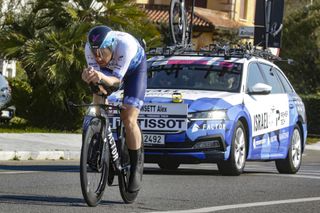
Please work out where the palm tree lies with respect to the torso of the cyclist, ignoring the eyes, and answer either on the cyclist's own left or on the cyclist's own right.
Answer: on the cyclist's own right

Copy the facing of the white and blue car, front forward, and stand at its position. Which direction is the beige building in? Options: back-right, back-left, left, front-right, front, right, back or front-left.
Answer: back-right

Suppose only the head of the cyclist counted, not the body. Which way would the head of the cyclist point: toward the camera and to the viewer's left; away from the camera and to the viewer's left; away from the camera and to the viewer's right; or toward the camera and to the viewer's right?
toward the camera and to the viewer's left

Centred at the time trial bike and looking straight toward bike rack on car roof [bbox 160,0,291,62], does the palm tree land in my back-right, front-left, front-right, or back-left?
front-left

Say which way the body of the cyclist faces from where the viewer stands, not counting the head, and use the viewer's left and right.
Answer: facing the viewer and to the left of the viewer

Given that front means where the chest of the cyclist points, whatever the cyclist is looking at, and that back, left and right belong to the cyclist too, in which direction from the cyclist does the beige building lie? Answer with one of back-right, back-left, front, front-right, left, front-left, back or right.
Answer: back-right

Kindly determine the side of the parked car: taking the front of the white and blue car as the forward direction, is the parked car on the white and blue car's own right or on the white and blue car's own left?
on the white and blue car's own right

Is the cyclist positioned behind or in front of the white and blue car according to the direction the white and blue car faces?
in front

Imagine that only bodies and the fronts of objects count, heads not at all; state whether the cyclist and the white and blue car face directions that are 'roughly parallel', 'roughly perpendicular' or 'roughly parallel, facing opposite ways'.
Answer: roughly parallel

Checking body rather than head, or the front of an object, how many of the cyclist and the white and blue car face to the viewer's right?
0

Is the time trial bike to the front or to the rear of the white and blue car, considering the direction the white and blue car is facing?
to the front
